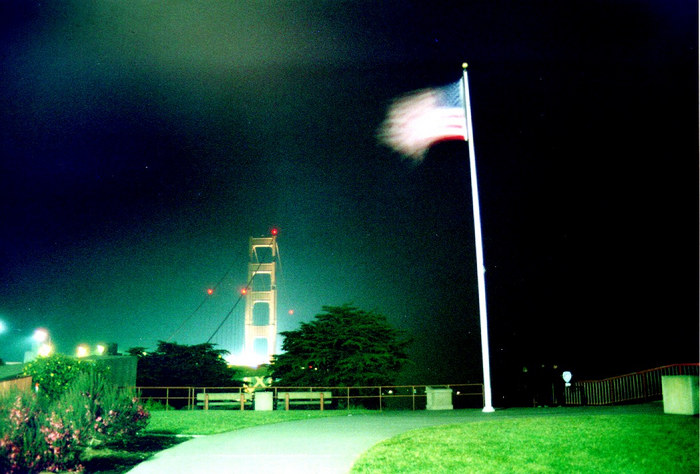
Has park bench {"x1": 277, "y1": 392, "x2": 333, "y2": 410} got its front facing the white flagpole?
no

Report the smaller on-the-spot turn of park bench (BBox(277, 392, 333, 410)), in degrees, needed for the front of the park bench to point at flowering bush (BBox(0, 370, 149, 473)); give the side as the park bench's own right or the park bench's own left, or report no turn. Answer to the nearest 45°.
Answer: approximately 180°

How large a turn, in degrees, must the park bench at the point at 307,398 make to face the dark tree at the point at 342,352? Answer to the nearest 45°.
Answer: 0° — it already faces it

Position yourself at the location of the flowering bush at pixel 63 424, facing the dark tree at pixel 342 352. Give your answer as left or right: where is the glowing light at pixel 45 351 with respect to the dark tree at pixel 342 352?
left

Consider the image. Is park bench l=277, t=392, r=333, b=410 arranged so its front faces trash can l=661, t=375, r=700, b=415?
no

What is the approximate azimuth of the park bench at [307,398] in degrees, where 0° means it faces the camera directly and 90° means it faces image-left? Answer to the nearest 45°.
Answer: approximately 180°

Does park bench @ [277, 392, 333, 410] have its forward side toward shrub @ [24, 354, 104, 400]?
no

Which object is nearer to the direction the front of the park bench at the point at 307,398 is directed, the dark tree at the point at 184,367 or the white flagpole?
the dark tree

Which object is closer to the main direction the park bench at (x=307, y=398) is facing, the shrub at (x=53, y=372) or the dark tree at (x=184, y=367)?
the dark tree

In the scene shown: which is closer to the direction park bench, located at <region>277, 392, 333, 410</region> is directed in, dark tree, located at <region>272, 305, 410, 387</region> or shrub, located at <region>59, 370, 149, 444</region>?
the dark tree

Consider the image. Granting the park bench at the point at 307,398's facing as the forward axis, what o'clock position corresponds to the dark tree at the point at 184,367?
The dark tree is roughly at 11 o'clock from the park bench.
